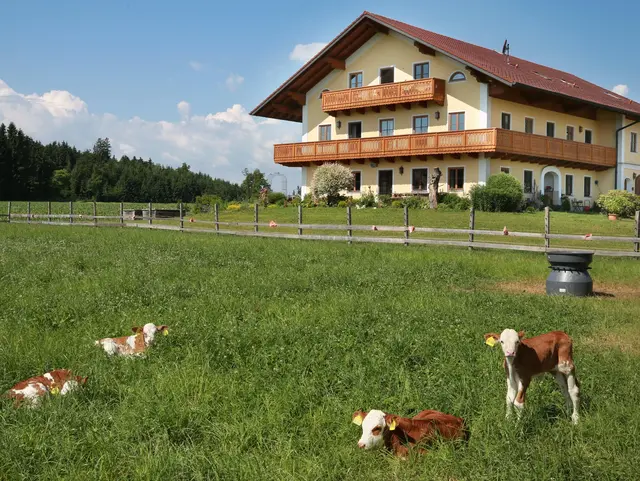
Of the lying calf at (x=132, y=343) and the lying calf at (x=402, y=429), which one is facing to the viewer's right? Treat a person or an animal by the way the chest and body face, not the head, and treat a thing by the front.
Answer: the lying calf at (x=132, y=343)

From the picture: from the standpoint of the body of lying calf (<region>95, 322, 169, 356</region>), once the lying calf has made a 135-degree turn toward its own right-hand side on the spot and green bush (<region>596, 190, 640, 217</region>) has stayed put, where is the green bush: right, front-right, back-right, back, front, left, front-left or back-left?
back

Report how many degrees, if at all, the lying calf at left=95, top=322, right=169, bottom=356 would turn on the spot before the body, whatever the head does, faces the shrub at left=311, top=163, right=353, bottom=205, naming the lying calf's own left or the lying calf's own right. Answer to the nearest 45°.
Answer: approximately 90° to the lying calf's own left

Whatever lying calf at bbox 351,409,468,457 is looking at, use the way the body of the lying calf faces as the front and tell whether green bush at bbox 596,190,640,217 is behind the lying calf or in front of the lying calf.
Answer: behind

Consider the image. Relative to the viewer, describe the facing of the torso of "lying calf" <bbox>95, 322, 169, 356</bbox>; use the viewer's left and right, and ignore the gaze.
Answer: facing to the right of the viewer

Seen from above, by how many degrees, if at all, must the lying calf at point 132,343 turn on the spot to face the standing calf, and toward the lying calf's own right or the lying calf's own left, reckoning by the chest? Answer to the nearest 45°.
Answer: approximately 45° to the lying calf's own right

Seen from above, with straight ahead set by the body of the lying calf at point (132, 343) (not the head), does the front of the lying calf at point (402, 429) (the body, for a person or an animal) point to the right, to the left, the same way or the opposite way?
the opposite way

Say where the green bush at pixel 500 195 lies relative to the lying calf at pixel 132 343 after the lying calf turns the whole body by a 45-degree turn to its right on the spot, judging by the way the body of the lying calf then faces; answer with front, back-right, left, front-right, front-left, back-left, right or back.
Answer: left

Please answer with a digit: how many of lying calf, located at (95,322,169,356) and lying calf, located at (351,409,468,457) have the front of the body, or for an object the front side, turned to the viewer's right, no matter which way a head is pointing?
1

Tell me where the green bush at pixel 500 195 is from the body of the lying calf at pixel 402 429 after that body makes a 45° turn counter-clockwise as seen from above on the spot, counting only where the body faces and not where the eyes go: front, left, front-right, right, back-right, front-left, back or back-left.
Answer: back

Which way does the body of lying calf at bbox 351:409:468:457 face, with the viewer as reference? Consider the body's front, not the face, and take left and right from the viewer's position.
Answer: facing the viewer and to the left of the viewer

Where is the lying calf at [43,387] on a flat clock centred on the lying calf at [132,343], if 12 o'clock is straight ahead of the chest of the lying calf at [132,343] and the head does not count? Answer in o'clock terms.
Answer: the lying calf at [43,387] is roughly at 4 o'clock from the lying calf at [132,343].
